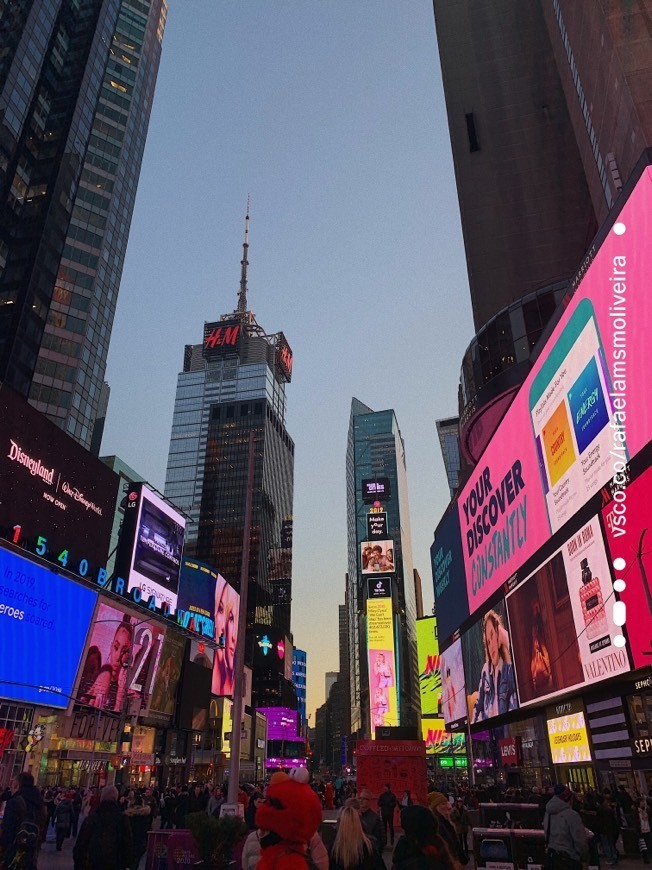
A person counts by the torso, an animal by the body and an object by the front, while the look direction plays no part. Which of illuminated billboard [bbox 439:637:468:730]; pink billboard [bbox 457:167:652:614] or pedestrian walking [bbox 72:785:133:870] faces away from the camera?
the pedestrian walking

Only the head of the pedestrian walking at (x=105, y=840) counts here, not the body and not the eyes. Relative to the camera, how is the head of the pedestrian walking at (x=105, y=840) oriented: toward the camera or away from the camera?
away from the camera

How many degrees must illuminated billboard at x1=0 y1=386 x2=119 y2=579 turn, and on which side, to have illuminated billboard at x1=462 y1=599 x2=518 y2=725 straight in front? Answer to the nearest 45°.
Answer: approximately 45° to its left

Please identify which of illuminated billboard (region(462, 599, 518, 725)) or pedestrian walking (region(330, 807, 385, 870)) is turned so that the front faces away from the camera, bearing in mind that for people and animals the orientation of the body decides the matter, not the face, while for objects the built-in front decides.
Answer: the pedestrian walking

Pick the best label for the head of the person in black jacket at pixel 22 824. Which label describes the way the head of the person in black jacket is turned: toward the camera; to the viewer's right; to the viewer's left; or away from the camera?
away from the camera

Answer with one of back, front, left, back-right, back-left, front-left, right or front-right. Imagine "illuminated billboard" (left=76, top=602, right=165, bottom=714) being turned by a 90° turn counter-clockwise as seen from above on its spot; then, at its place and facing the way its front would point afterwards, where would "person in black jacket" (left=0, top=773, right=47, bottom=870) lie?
back-right

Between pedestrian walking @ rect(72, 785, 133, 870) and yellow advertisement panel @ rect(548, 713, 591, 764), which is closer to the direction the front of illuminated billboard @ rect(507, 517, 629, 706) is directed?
the pedestrian walking

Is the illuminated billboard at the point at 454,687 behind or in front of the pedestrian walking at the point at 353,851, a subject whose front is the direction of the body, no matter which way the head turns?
in front

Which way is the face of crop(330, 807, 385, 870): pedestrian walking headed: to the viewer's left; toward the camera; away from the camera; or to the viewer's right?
away from the camera

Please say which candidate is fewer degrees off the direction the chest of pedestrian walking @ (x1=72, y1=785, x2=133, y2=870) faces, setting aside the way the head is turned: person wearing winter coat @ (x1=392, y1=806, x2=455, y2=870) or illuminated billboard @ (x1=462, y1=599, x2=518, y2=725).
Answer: the illuminated billboard

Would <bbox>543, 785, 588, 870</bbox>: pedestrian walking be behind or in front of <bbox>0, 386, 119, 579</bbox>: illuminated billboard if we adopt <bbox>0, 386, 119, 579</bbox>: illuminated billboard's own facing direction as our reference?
in front

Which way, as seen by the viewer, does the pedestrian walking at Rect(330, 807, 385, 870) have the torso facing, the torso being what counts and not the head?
away from the camera
